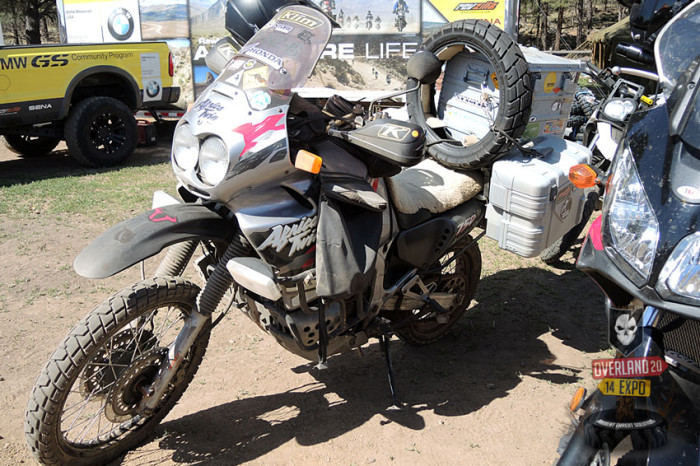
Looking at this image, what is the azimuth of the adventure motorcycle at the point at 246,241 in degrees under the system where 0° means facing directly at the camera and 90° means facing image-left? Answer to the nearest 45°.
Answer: approximately 45°

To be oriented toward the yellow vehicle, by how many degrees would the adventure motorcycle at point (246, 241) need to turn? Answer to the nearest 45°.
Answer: approximately 135° to its right

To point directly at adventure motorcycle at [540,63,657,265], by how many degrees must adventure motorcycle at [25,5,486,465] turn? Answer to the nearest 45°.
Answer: approximately 180°

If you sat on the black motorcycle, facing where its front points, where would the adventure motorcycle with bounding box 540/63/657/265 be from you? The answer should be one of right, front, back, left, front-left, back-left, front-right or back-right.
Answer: back-right

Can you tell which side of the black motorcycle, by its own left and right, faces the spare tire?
right

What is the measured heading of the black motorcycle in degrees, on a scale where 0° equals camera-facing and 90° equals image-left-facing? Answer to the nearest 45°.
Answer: approximately 45°
